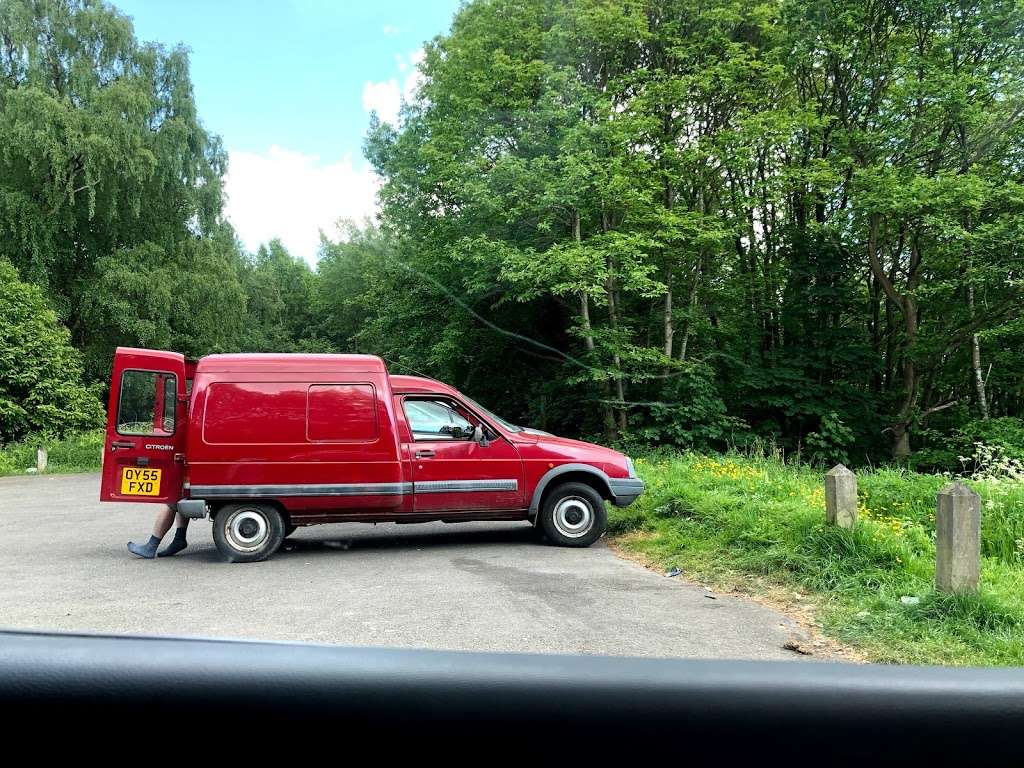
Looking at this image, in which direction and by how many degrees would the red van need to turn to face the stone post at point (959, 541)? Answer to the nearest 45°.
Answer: approximately 45° to its right

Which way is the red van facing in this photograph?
to the viewer's right

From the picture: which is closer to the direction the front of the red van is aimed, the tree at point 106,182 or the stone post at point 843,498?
the stone post

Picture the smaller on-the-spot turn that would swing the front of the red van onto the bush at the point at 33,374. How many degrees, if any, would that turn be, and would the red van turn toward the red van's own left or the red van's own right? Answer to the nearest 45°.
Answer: approximately 135° to the red van's own left

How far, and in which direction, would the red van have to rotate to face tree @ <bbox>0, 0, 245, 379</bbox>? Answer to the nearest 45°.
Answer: approximately 135° to its left

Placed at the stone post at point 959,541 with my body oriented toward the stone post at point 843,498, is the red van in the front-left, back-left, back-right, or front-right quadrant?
front-left

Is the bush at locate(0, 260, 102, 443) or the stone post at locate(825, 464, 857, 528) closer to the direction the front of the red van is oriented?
the stone post

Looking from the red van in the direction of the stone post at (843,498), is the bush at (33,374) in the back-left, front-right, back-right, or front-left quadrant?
back-left

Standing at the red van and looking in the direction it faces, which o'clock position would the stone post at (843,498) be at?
The stone post is roughly at 1 o'clock from the red van.
